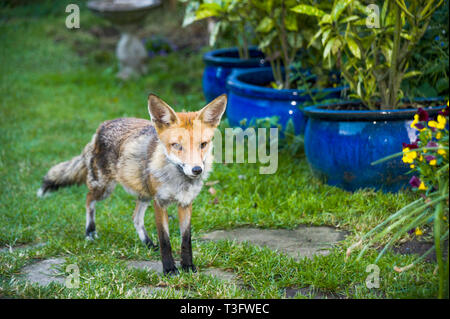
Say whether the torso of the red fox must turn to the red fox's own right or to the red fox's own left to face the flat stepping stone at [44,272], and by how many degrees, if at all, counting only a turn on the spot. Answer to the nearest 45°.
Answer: approximately 135° to the red fox's own right

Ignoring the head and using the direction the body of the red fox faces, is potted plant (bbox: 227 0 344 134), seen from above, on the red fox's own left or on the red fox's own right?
on the red fox's own left

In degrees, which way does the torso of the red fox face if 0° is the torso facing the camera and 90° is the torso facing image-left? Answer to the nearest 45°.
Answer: approximately 315°

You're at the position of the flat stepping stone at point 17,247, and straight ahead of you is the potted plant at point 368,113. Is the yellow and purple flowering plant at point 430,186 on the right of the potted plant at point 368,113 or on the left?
right

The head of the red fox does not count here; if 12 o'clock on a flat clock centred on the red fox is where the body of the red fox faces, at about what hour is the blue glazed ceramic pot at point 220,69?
The blue glazed ceramic pot is roughly at 8 o'clock from the red fox.

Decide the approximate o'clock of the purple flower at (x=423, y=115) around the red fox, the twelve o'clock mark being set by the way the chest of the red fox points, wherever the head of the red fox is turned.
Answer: The purple flower is roughly at 11 o'clock from the red fox.

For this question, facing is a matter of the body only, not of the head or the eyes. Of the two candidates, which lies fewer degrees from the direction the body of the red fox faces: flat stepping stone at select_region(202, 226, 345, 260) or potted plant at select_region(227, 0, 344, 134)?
the flat stepping stone

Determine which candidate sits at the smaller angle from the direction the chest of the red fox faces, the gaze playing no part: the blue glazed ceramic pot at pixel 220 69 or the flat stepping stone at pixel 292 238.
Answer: the flat stepping stone

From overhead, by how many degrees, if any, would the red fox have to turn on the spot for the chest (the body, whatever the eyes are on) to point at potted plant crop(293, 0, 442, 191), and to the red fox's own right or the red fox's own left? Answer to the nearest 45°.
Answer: approximately 90° to the red fox's own left

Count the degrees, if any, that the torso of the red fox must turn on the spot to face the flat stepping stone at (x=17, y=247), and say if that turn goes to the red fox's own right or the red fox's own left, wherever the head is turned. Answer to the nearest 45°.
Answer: approximately 180°
